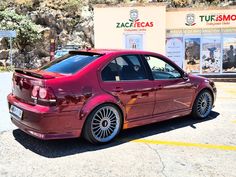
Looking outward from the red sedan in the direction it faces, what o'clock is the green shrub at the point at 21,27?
The green shrub is roughly at 10 o'clock from the red sedan.

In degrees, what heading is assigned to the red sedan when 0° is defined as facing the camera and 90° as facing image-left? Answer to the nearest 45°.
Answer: approximately 225°
